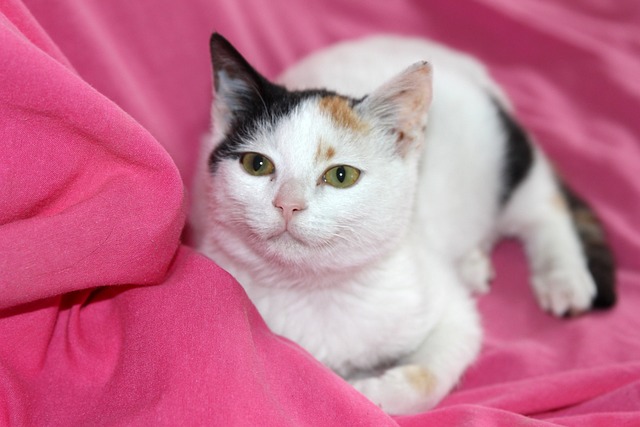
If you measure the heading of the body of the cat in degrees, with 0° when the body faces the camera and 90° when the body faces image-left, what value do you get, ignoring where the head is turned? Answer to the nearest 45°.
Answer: approximately 45°
